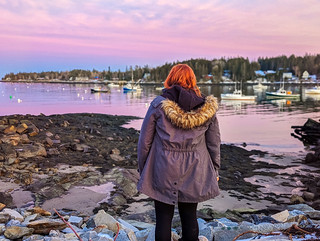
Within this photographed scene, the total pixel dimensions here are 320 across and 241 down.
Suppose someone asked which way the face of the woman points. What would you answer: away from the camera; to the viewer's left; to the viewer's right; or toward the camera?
away from the camera

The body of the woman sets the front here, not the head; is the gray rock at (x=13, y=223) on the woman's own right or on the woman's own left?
on the woman's own left

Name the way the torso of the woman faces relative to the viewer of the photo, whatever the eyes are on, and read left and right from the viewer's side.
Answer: facing away from the viewer

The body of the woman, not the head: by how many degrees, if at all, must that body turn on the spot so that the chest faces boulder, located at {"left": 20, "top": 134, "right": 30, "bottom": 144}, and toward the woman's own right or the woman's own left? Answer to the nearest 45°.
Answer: approximately 45° to the woman's own left

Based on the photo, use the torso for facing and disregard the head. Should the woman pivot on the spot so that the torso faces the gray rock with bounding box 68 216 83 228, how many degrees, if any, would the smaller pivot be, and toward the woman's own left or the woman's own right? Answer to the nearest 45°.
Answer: approximately 45° to the woman's own left

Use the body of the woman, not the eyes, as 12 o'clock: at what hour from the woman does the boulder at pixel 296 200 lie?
The boulder is roughly at 1 o'clock from the woman.

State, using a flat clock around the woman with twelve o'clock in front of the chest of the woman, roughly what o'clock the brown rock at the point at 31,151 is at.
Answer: The brown rock is roughly at 11 o'clock from the woman.
